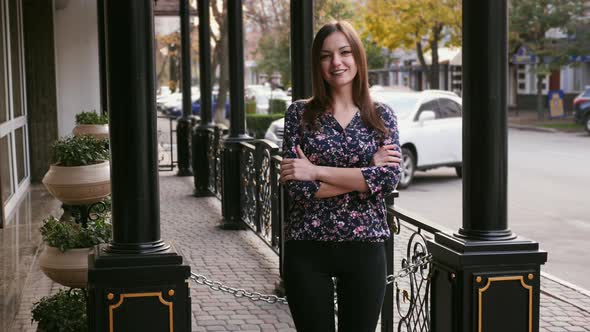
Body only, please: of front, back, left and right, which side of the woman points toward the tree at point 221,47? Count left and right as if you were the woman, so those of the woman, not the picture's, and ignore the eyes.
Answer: back

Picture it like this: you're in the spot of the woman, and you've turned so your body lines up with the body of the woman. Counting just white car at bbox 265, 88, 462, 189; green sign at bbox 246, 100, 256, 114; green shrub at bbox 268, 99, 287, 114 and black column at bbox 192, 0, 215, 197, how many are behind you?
4

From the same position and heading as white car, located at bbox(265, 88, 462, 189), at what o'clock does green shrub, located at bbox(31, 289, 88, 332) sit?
The green shrub is roughly at 11 o'clock from the white car.

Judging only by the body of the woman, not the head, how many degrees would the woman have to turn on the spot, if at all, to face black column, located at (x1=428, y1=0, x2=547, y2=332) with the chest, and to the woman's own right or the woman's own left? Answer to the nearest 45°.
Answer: approximately 135° to the woman's own left

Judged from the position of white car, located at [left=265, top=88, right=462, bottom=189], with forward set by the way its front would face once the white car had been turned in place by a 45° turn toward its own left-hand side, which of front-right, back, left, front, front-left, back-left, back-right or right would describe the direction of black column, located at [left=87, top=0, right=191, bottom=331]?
front

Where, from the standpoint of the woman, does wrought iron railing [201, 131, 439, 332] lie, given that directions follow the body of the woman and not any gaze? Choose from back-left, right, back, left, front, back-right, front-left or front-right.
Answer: back

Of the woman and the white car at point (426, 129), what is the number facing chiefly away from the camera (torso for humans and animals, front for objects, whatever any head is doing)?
0

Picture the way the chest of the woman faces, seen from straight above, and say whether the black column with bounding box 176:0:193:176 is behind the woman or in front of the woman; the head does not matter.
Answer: behind

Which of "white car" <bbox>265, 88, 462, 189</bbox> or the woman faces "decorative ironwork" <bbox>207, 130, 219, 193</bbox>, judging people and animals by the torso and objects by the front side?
the white car

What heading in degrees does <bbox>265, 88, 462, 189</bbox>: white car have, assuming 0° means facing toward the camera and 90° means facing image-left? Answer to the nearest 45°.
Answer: approximately 45°

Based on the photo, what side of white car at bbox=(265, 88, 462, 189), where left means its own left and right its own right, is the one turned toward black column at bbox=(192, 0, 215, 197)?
front

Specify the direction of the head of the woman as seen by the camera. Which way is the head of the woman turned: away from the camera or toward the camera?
toward the camera

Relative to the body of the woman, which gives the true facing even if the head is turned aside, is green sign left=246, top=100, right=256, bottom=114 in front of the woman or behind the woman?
behind

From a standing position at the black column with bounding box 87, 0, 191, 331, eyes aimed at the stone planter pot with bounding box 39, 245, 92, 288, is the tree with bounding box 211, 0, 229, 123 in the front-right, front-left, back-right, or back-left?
front-right

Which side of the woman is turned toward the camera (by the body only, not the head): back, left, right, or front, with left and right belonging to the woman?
front
